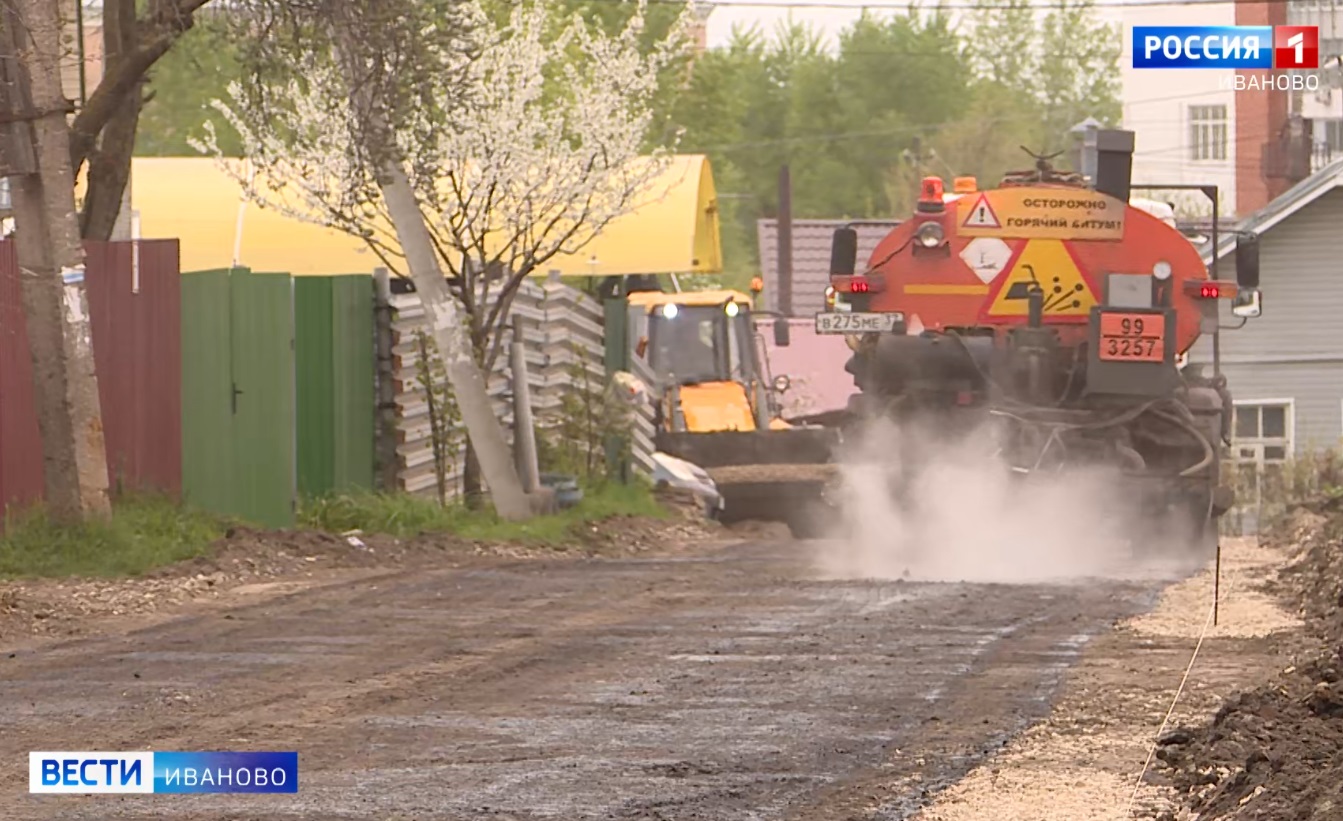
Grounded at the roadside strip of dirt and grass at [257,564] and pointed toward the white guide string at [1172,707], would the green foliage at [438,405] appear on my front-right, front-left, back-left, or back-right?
back-left

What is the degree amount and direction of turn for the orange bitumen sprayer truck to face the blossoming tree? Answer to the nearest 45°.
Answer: approximately 45° to its left

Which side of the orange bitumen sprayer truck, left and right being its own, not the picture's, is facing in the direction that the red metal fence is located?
left

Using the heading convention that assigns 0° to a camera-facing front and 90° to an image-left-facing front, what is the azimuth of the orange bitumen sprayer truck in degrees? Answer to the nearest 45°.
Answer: approximately 180°

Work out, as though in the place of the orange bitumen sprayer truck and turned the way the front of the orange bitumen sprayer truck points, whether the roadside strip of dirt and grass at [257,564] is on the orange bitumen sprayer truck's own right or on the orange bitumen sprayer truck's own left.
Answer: on the orange bitumen sprayer truck's own left

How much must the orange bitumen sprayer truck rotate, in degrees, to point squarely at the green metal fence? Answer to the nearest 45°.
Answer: approximately 90° to its left

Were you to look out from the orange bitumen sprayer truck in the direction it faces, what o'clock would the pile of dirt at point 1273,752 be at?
The pile of dirt is roughly at 6 o'clock from the orange bitumen sprayer truck.

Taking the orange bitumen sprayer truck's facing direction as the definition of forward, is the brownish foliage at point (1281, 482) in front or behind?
in front

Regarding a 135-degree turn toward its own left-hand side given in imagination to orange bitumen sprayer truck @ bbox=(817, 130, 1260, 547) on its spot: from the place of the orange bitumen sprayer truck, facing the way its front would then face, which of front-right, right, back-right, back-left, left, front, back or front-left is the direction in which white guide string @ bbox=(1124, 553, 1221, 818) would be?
front-left

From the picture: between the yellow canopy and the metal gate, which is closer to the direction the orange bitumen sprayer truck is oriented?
the yellow canopy

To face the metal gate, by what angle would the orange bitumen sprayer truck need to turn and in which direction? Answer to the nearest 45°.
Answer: approximately 90° to its left

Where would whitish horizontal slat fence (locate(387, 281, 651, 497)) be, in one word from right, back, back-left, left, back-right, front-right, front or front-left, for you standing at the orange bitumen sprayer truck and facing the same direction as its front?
front-left
